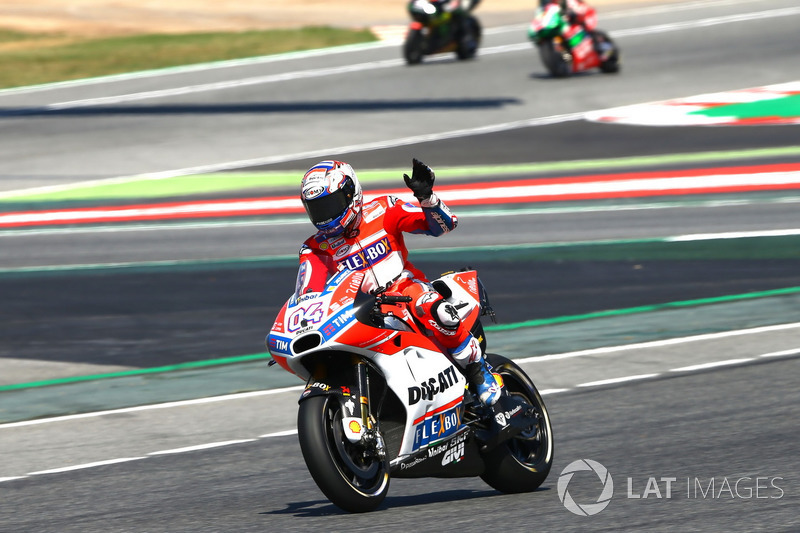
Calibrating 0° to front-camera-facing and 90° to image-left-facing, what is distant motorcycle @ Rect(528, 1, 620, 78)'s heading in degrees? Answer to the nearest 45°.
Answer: approximately 45°

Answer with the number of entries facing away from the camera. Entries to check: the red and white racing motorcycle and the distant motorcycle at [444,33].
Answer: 0

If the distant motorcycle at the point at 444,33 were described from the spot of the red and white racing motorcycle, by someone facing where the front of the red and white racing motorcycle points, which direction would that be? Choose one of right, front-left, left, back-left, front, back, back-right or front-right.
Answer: back-right

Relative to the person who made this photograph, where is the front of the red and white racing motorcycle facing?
facing the viewer and to the left of the viewer

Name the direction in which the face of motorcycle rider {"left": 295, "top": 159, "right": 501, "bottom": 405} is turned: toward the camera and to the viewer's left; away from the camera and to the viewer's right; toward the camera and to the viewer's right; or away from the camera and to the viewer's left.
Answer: toward the camera and to the viewer's left

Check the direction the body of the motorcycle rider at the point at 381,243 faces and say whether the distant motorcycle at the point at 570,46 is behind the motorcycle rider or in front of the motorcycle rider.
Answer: behind

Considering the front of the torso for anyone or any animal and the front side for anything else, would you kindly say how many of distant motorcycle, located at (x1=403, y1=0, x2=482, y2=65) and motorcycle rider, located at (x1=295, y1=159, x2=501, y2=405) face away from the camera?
0
